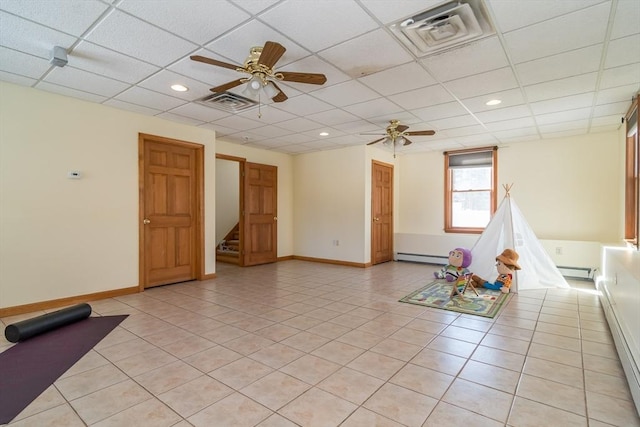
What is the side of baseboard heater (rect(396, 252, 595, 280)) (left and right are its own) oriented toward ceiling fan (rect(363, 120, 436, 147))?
front

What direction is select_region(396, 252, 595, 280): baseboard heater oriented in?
toward the camera

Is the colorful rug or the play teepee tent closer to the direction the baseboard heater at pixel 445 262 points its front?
the colorful rug

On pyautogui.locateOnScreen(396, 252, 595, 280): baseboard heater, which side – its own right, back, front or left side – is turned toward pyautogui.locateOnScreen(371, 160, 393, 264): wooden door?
right

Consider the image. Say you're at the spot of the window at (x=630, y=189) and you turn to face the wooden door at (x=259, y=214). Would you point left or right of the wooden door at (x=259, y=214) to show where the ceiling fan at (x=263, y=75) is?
left

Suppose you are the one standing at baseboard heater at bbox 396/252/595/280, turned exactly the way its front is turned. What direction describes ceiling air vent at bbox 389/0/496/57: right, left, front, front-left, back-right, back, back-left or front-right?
front

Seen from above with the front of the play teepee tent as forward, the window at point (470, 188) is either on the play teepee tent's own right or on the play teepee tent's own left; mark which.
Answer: on the play teepee tent's own right

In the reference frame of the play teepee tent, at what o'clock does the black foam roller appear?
The black foam roller is roughly at 12 o'clock from the play teepee tent.

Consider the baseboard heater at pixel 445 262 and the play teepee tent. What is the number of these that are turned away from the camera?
0

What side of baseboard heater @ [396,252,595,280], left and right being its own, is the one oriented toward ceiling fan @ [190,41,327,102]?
front

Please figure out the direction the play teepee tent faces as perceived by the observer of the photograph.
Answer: facing the viewer and to the left of the viewer

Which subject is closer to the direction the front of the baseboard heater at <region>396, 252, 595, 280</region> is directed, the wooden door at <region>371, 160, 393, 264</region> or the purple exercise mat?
the purple exercise mat
